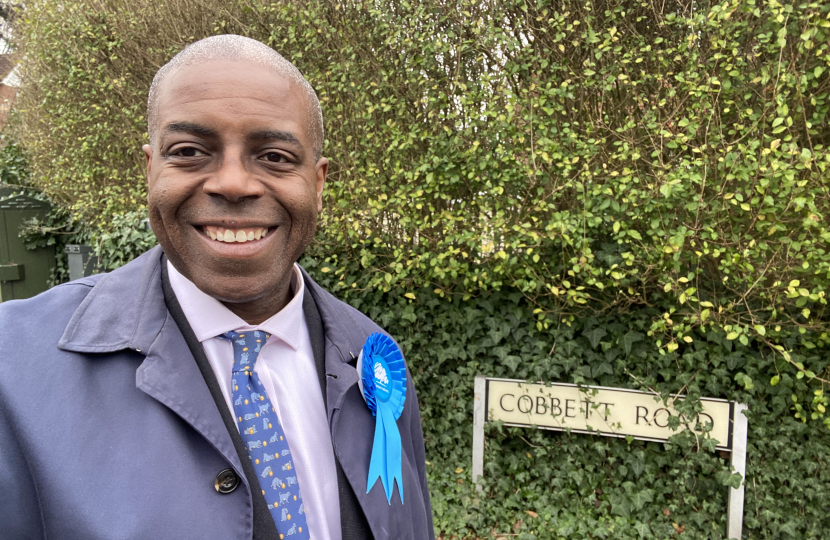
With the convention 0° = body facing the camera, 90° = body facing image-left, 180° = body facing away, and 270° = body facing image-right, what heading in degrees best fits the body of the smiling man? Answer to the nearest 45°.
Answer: approximately 0°

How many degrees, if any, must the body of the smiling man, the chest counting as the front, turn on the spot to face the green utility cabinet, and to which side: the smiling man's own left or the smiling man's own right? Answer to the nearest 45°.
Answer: approximately 180°
